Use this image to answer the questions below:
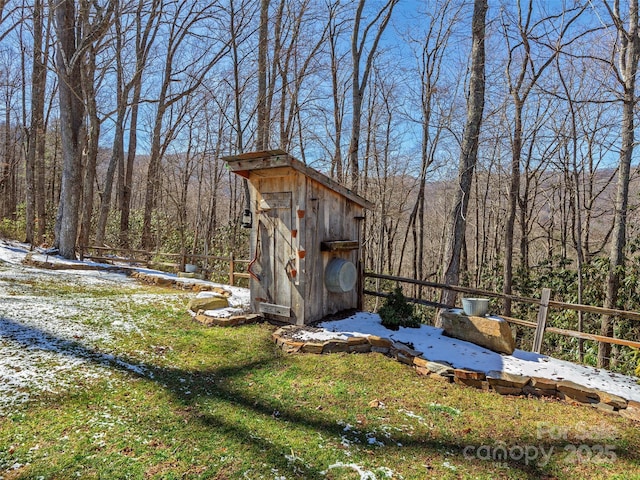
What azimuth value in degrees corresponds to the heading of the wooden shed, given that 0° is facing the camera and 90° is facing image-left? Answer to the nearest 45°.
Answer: approximately 45°

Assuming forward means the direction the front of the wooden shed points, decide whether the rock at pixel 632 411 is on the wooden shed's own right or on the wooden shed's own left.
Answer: on the wooden shed's own left

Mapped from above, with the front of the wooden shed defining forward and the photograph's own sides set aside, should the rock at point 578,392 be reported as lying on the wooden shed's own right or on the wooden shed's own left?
on the wooden shed's own left

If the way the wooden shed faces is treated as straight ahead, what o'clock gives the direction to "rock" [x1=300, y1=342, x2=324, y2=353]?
The rock is roughly at 10 o'clock from the wooden shed.

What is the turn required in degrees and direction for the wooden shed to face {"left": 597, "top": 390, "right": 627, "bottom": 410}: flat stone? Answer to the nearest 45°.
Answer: approximately 90° to its left

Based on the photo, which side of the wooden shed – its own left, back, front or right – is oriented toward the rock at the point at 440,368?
left

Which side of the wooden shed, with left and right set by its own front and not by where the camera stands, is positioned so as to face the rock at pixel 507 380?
left

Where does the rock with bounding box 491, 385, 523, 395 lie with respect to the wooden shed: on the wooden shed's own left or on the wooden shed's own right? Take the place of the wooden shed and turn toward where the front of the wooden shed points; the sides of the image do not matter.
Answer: on the wooden shed's own left
